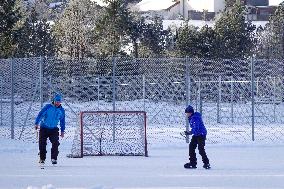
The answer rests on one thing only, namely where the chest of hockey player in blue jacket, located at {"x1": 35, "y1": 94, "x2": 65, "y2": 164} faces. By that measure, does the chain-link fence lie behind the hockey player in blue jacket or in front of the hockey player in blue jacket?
behind

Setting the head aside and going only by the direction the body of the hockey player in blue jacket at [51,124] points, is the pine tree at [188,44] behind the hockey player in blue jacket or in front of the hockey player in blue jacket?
behind

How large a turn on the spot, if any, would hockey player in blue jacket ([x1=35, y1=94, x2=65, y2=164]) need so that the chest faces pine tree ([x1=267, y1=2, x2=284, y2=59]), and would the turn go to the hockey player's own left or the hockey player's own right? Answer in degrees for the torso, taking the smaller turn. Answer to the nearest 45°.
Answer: approximately 135° to the hockey player's own left

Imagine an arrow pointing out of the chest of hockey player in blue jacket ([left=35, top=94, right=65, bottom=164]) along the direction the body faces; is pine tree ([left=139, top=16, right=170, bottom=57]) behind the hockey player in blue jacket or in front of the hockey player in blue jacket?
behind

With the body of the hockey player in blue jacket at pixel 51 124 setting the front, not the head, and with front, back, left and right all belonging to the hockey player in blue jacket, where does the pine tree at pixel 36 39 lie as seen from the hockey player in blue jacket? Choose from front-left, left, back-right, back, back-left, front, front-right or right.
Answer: back

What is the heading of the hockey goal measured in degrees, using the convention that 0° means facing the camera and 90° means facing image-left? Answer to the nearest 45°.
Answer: approximately 315°

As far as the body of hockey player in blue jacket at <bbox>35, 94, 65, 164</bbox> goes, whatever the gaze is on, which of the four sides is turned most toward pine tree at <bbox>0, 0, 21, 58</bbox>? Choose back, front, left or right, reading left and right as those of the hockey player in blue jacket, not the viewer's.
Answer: back

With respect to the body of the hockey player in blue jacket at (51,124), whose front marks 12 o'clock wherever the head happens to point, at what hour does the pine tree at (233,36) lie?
The pine tree is roughly at 7 o'clock from the hockey player in blue jacket.

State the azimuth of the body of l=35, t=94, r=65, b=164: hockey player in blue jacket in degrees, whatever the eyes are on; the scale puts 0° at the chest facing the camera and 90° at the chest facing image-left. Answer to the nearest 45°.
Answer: approximately 0°

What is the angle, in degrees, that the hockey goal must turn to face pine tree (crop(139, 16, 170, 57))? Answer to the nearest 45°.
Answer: approximately 135° to its left
